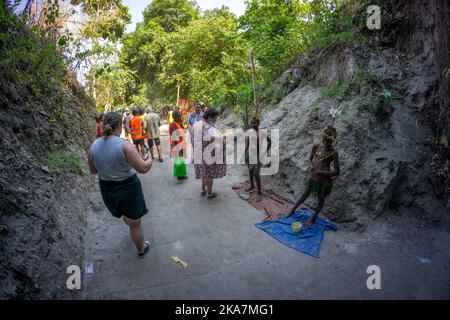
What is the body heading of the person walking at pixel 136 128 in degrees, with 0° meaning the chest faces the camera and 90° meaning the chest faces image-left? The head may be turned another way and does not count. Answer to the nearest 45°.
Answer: approximately 180°

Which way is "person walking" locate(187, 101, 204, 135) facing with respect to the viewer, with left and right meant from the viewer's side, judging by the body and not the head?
facing the viewer

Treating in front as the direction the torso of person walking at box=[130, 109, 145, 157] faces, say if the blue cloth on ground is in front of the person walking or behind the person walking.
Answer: behind

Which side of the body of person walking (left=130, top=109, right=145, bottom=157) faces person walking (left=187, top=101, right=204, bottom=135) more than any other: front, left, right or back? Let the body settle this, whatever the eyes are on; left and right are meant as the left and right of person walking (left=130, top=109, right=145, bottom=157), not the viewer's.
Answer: right

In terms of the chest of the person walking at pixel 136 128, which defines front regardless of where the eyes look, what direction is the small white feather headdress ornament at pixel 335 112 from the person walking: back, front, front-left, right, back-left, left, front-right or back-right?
back-right

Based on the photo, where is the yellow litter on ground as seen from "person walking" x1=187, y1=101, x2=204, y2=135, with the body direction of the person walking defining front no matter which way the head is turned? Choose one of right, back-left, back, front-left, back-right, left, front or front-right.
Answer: front

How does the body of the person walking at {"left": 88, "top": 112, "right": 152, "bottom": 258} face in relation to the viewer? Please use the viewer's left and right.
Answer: facing away from the viewer and to the right of the viewer
